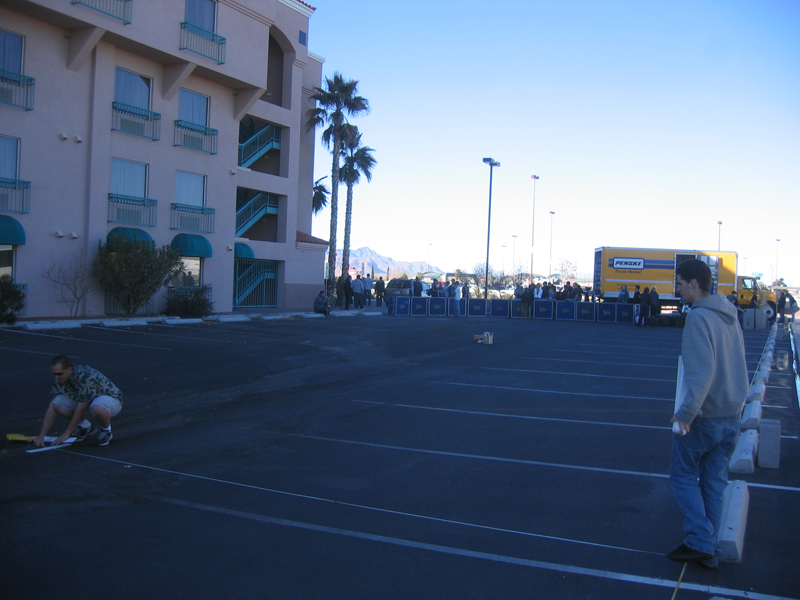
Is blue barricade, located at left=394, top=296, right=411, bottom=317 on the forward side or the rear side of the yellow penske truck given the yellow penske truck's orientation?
on the rear side

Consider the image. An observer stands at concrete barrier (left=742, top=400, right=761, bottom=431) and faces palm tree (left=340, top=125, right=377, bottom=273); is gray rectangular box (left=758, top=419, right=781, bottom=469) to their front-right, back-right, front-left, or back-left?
back-left

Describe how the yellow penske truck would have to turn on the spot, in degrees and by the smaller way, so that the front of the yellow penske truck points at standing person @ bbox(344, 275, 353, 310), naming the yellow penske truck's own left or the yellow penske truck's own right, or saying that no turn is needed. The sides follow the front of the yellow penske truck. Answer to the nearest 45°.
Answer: approximately 135° to the yellow penske truck's own right

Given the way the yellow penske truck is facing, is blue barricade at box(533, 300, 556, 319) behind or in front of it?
behind

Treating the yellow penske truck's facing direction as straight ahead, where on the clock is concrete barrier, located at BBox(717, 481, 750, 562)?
The concrete barrier is roughly at 3 o'clock from the yellow penske truck.

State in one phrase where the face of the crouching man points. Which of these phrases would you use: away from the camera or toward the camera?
toward the camera

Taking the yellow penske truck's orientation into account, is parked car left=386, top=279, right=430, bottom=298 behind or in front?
behind

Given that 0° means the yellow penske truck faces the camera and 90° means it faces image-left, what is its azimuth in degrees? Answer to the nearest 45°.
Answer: approximately 270°

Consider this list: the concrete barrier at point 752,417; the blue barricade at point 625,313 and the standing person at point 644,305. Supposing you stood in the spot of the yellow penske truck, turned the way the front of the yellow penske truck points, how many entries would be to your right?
3

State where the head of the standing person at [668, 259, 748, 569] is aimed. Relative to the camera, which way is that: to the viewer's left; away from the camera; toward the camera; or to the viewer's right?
to the viewer's left

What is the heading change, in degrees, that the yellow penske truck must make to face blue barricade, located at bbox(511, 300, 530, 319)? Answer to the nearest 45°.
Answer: approximately 135° to its right
